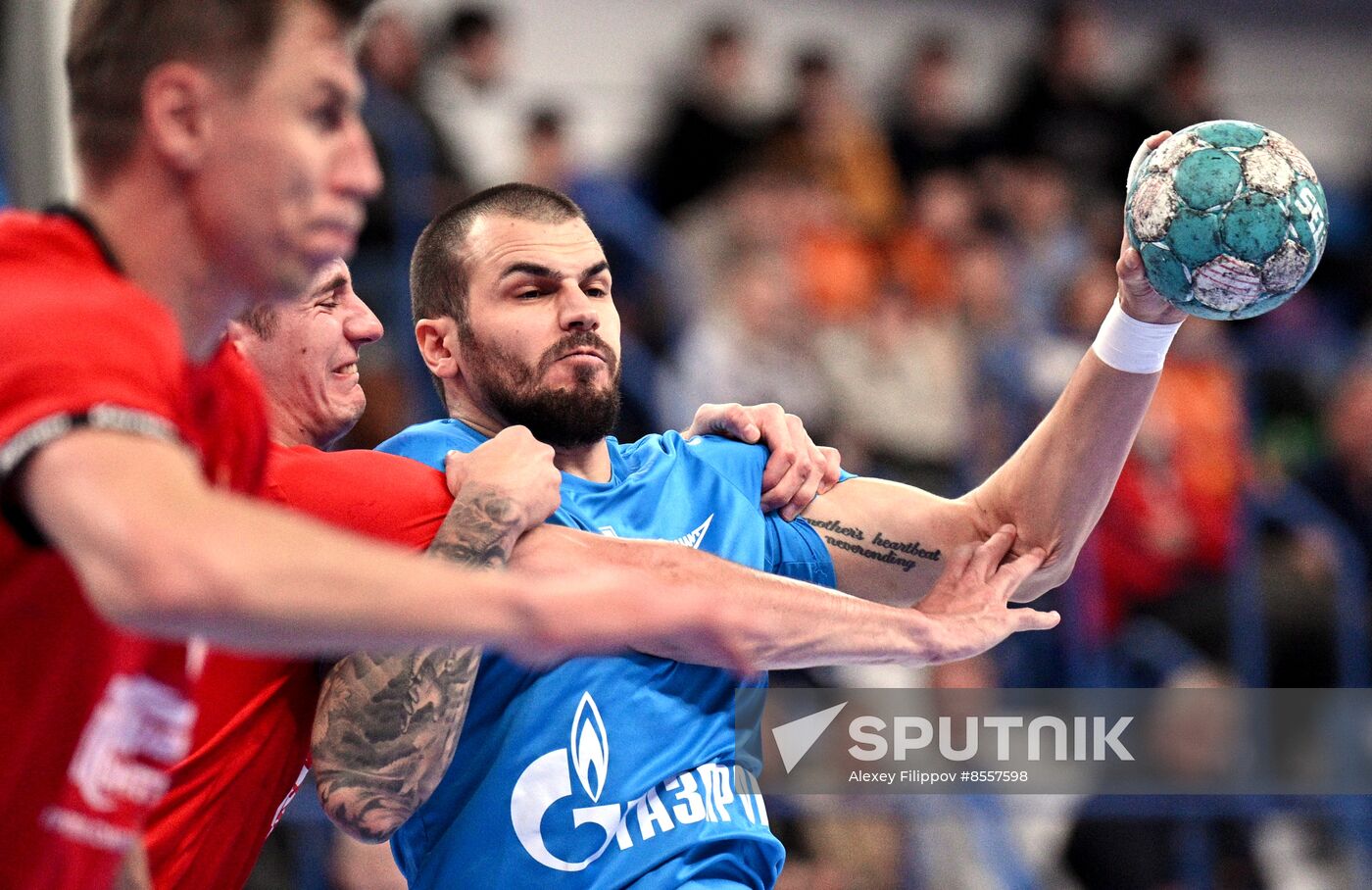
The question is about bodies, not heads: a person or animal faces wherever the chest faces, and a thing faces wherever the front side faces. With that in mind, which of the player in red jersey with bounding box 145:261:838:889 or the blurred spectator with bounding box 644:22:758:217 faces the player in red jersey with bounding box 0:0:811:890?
the blurred spectator

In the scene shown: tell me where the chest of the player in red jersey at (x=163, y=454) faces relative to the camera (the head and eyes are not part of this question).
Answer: to the viewer's right

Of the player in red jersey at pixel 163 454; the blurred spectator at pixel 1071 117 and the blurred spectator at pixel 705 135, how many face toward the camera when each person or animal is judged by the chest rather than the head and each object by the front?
2

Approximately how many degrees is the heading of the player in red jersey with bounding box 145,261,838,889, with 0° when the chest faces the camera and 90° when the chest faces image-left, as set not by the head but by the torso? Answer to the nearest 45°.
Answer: approximately 270°

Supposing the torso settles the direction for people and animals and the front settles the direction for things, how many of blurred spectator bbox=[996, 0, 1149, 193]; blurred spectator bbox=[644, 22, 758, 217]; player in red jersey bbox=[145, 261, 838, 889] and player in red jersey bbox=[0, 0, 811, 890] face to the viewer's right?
2

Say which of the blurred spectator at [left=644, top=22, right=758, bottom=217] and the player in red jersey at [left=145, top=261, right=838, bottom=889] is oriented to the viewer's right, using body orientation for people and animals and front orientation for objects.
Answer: the player in red jersey

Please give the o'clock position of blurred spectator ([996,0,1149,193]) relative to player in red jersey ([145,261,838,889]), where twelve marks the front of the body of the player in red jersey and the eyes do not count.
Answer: The blurred spectator is roughly at 10 o'clock from the player in red jersey.

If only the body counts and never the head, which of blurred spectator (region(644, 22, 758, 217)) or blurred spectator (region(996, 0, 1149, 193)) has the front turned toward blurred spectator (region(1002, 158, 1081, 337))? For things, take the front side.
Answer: blurred spectator (region(996, 0, 1149, 193))

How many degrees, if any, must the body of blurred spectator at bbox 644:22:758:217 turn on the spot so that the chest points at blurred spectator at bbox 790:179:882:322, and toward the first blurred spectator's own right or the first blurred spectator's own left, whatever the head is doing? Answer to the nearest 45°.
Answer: approximately 45° to the first blurred spectator's own left

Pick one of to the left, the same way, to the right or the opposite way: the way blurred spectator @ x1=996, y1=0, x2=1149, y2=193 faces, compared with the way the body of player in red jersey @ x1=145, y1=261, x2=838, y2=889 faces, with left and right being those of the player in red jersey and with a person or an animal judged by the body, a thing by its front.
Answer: to the right
